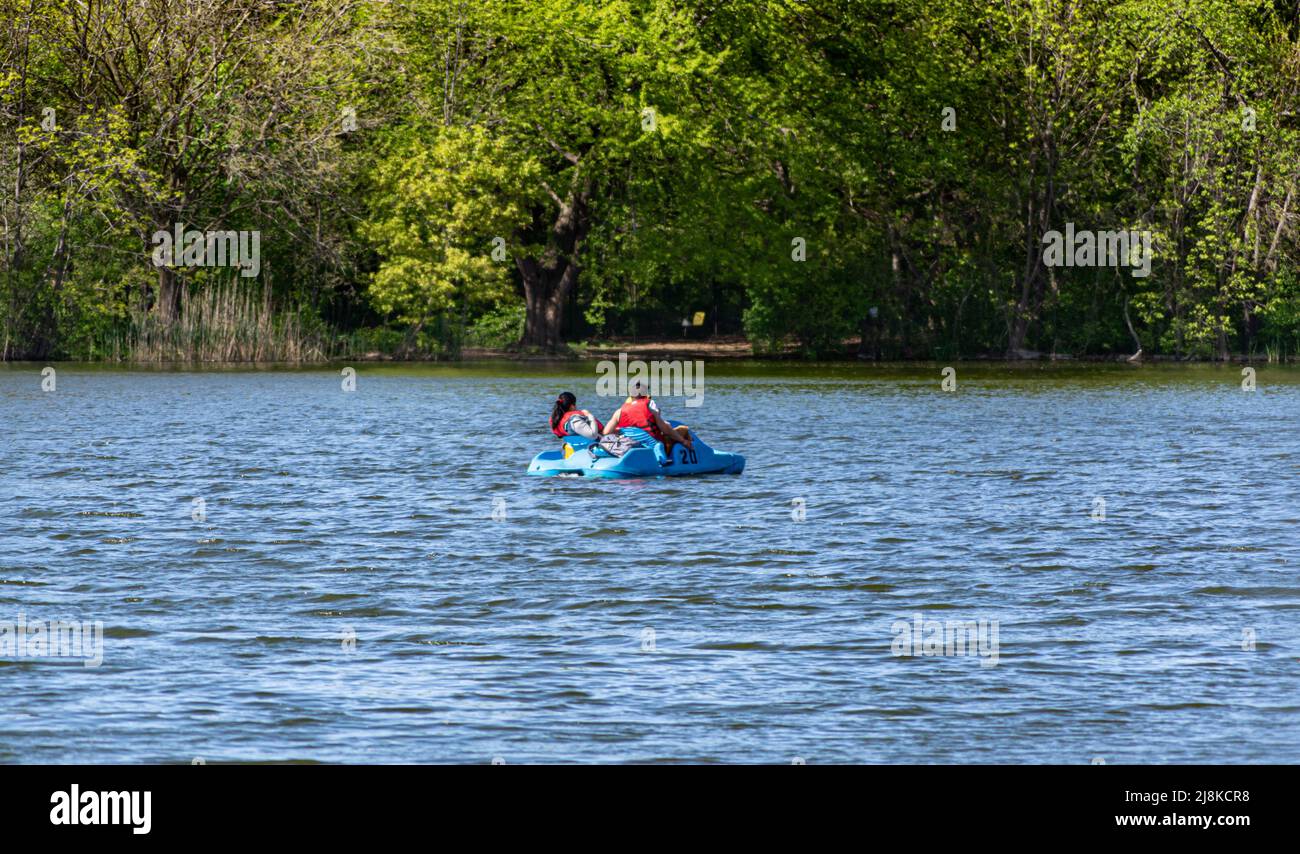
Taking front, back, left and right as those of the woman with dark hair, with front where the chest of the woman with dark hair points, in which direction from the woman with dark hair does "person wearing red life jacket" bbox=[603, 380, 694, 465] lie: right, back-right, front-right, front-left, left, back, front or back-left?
right

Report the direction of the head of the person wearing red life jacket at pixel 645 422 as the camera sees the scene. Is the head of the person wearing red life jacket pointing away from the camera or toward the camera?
away from the camera

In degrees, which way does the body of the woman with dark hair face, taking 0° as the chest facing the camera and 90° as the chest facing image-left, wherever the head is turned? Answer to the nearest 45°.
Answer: approximately 225°
